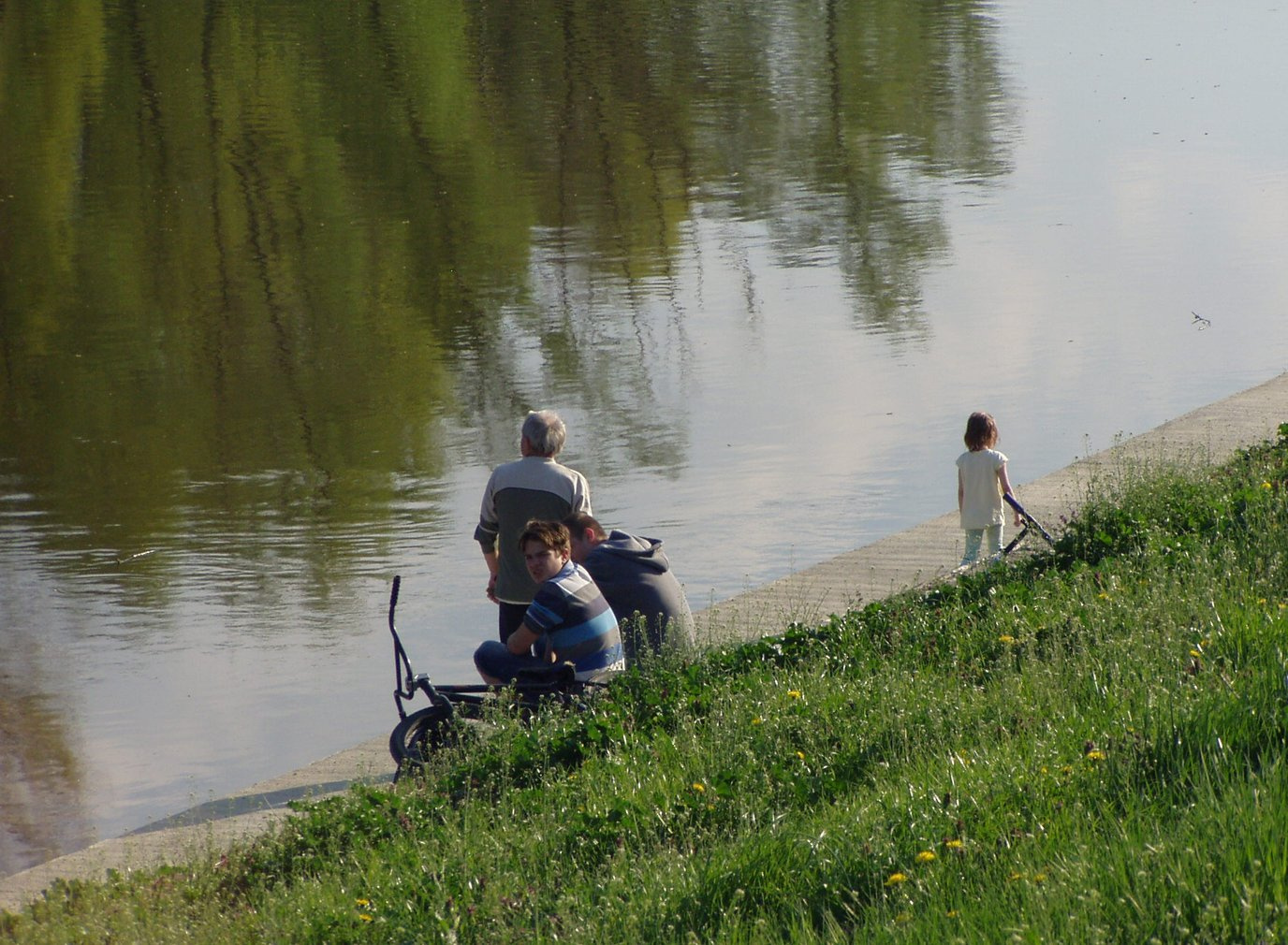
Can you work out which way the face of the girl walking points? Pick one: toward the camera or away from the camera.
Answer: away from the camera

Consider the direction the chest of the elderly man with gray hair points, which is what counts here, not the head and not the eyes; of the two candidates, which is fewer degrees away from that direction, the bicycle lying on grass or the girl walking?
the girl walking

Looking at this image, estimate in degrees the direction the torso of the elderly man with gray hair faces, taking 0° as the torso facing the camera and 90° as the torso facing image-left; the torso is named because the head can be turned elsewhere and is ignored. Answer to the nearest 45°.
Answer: approximately 180°

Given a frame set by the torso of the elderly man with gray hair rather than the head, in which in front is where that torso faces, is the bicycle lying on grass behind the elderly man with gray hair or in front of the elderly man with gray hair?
behind

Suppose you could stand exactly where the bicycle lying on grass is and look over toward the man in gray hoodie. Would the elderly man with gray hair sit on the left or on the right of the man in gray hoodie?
left

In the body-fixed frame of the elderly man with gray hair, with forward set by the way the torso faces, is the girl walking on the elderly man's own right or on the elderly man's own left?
on the elderly man's own right

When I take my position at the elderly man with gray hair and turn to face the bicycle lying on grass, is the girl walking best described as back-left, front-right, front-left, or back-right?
back-left
